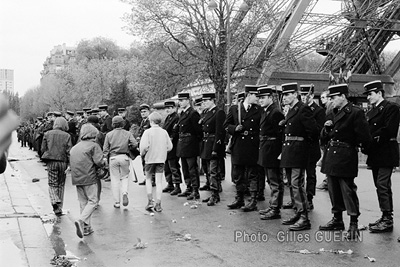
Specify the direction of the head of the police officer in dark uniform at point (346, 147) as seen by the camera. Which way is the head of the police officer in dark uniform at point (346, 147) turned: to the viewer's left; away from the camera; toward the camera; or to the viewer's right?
to the viewer's left

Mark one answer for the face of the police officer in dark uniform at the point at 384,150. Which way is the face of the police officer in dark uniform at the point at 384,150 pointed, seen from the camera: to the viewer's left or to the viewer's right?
to the viewer's left

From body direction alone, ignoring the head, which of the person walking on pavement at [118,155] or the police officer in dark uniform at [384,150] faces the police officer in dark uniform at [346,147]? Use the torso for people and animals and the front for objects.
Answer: the police officer in dark uniform at [384,150]

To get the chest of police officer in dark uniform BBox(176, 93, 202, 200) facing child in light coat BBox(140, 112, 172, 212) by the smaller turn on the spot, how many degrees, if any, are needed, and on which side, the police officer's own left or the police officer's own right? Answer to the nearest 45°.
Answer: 0° — they already face them

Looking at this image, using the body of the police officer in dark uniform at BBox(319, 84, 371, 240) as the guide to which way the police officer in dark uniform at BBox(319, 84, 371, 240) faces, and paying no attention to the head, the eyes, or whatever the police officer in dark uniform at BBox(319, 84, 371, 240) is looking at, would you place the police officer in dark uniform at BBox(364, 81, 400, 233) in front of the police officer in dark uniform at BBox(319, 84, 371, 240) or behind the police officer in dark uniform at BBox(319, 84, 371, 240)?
behind

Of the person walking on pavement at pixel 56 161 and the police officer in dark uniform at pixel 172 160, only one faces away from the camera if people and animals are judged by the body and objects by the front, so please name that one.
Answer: the person walking on pavement

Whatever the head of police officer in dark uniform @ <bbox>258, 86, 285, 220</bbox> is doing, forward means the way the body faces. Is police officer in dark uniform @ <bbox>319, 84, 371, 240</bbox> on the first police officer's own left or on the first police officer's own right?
on the first police officer's own left

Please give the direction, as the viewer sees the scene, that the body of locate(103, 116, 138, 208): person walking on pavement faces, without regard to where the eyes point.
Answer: away from the camera

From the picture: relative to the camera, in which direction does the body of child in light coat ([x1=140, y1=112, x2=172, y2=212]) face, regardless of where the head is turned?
away from the camera
